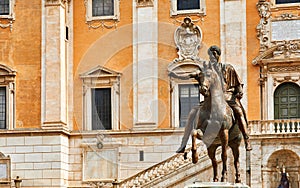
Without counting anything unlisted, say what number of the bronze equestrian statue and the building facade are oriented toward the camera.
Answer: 2

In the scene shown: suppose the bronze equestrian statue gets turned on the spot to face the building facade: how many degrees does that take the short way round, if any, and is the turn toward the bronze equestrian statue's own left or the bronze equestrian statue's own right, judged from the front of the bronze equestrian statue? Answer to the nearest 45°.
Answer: approximately 180°

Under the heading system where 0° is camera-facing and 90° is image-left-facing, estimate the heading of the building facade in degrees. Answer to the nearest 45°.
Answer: approximately 0°

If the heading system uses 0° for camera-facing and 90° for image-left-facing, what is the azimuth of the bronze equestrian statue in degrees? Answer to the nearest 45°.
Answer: approximately 0°

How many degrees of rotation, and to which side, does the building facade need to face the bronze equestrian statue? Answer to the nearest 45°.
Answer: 0° — it already faces it
